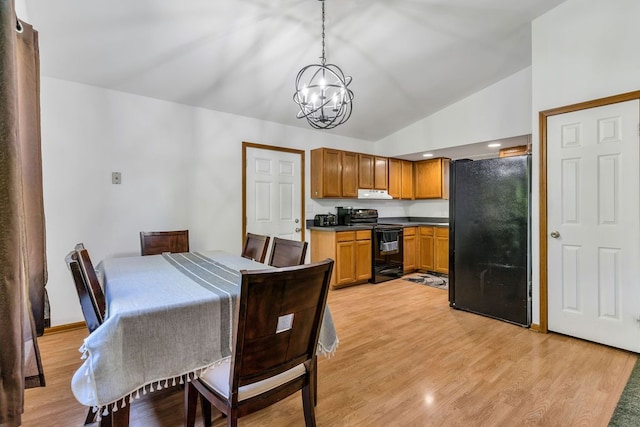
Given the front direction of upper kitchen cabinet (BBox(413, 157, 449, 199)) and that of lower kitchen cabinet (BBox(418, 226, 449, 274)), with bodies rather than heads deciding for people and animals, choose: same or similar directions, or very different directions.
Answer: same or similar directions

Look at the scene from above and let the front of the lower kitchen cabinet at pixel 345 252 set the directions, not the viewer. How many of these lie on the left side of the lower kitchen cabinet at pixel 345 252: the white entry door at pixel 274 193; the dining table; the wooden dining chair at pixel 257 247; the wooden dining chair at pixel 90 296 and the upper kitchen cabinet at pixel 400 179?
1

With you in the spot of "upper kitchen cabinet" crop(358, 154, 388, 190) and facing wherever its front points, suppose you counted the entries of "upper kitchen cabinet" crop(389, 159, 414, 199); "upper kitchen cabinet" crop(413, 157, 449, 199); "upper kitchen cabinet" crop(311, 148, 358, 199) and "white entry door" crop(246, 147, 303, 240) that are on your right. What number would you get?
2

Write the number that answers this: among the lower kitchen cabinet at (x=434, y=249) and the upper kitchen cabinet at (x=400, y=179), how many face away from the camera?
0

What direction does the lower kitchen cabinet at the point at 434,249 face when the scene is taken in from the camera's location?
facing the viewer and to the left of the viewer

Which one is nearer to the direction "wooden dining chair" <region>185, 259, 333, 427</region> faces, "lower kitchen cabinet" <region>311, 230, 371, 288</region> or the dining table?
the dining table

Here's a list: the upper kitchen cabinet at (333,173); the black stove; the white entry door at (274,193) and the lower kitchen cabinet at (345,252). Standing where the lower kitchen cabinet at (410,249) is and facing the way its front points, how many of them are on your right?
4

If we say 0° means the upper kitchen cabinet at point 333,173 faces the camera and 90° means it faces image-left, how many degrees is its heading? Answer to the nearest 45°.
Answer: approximately 315°

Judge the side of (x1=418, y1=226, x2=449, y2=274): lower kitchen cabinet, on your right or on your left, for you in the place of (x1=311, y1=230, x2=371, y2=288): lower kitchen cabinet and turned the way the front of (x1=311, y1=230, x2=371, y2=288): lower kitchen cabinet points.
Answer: on your left

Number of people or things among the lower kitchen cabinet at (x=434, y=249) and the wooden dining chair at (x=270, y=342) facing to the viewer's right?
0

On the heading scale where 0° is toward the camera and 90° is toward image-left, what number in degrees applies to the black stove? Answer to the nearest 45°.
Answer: approximately 315°

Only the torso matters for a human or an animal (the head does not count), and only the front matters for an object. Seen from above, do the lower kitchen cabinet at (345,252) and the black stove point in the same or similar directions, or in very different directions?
same or similar directions

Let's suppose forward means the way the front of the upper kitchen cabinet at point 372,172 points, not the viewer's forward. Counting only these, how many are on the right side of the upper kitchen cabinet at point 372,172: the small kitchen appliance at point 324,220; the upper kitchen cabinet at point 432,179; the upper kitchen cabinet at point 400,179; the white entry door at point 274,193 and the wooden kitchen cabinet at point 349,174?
3
